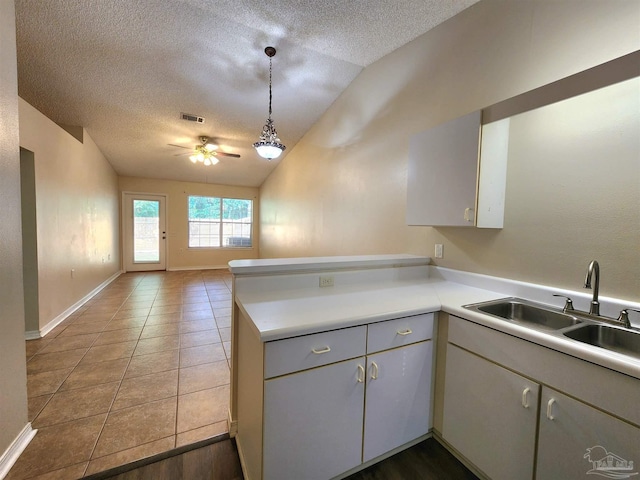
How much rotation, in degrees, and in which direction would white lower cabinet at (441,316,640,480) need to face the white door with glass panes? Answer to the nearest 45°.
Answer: approximately 45° to its right

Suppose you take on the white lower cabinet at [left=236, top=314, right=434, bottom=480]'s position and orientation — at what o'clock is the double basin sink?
The double basin sink is roughly at 10 o'clock from the white lower cabinet.

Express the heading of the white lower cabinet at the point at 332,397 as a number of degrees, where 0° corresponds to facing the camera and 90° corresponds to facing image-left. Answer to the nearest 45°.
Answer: approximately 315°

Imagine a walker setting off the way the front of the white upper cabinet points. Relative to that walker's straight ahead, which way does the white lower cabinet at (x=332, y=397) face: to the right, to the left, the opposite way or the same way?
to the left

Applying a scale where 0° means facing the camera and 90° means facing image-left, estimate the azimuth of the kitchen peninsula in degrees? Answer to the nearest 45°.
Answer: approximately 315°

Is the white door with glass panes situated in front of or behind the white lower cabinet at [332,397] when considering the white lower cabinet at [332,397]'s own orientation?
behind

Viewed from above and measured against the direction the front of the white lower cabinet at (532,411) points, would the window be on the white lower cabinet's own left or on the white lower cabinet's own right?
on the white lower cabinet's own right

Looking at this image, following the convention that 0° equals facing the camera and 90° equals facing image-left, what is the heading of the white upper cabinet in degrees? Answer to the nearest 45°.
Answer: approximately 45°
